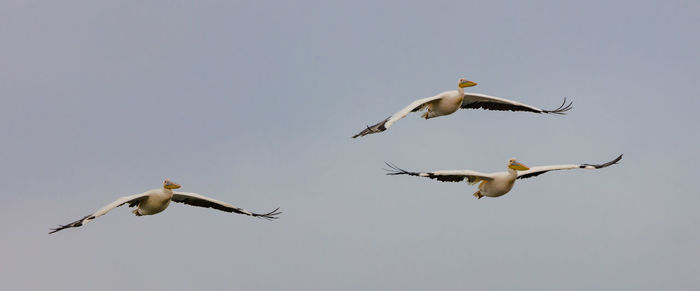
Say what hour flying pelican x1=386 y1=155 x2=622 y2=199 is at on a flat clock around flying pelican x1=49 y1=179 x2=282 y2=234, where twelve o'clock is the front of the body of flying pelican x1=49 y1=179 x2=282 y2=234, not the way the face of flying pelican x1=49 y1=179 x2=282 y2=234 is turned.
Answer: flying pelican x1=386 y1=155 x2=622 y2=199 is roughly at 11 o'clock from flying pelican x1=49 y1=179 x2=282 y2=234.

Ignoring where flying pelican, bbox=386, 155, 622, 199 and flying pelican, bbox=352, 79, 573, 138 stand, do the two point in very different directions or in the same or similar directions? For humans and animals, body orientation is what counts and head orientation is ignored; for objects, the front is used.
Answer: same or similar directions

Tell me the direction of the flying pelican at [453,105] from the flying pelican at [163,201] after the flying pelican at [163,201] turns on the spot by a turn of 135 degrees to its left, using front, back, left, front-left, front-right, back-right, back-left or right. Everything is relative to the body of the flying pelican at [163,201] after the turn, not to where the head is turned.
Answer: right

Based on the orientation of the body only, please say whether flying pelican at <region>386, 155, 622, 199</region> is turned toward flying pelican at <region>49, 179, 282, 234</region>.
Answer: no

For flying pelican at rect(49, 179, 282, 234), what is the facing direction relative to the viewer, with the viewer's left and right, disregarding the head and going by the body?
facing the viewer and to the right of the viewer
